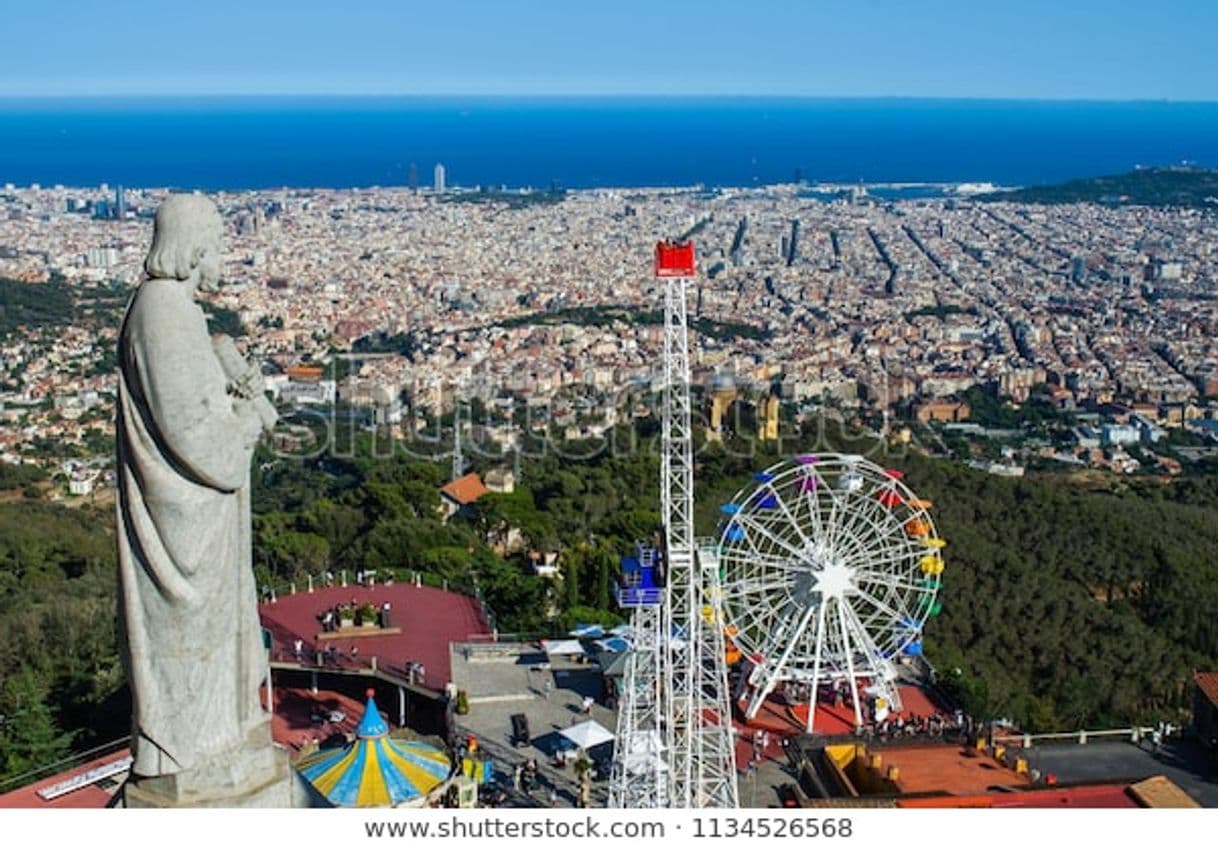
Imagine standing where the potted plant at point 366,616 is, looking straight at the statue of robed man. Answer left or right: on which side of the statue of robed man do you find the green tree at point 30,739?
right

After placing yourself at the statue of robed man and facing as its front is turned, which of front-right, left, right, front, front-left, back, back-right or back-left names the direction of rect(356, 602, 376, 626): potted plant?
front-left

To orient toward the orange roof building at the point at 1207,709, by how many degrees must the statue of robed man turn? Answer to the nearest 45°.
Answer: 0° — it already faces it

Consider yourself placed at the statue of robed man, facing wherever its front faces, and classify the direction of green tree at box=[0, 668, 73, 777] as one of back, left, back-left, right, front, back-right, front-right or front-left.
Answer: front-left

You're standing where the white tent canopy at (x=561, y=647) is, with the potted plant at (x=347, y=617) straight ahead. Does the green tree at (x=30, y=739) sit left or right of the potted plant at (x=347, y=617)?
left

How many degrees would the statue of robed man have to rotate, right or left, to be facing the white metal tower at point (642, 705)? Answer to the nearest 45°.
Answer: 0° — it already faces it

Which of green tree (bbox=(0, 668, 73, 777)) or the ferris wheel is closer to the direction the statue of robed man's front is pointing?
the ferris wheel

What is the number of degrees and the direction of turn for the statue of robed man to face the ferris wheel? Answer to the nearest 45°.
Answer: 0° — it already faces it

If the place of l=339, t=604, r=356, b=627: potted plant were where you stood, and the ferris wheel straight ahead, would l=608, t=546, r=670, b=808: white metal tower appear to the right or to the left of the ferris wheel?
right

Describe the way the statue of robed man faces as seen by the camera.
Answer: facing away from the viewer and to the right of the viewer
